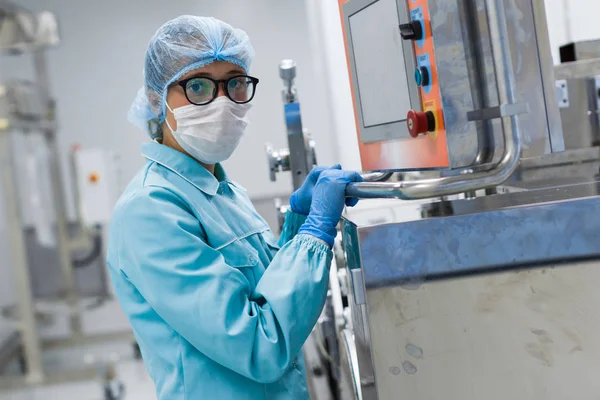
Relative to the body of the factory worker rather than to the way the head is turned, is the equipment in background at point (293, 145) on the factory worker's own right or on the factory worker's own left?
on the factory worker's own left

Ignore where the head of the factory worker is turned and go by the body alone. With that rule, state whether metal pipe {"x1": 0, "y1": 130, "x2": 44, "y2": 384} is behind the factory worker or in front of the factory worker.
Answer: behind

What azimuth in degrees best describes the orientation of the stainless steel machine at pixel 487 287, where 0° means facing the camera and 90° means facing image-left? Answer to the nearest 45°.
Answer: approximately 45°

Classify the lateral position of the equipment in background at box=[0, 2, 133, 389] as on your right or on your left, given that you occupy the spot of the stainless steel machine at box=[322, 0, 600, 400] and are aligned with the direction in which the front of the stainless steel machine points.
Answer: on your right

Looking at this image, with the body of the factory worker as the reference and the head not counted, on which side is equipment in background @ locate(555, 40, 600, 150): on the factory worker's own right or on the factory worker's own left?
on the factory worker's own left

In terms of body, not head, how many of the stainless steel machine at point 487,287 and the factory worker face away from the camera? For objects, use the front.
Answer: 0

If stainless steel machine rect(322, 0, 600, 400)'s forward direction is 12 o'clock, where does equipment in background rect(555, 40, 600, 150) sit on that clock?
The equipment in background is roughly at 5 o'clock from the stainless steel machine.

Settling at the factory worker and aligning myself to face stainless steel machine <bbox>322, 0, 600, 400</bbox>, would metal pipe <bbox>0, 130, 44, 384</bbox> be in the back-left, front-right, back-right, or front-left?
back-left
